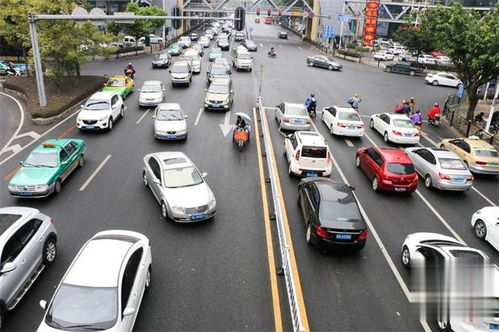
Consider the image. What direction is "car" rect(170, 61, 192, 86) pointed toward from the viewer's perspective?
toward the camera

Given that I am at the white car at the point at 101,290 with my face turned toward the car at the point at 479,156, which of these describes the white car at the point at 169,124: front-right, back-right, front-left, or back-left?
front-left

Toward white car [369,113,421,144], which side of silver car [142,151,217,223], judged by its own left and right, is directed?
left

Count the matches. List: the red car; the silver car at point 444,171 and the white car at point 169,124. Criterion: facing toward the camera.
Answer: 1

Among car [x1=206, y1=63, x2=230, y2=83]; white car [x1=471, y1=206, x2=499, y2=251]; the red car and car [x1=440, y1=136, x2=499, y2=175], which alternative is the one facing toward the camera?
car [x1=206, y1=63, x2=230, y2=83]

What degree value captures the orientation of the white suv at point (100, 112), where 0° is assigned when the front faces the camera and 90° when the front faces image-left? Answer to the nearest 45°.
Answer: approximately 45°

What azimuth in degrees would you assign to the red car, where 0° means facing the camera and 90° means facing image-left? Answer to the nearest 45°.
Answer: approximately 135°

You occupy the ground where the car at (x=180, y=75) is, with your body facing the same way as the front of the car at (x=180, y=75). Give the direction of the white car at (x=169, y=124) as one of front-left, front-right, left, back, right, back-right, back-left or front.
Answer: front

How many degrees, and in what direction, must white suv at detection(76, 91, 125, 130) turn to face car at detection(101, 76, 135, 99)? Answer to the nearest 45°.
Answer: approximately 135° to its right

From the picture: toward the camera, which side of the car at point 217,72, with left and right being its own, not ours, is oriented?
front

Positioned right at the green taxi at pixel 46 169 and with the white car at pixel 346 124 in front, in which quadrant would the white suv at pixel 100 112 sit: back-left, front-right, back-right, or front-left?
front-left

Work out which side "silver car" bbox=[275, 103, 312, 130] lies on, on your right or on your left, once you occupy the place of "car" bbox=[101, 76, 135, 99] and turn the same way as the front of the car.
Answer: on your left

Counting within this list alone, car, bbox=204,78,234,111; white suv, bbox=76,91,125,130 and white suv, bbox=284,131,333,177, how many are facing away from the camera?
1

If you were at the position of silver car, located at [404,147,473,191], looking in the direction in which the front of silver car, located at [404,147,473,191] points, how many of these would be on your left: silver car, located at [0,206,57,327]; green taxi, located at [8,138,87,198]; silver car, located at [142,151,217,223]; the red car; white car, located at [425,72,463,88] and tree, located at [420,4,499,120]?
4

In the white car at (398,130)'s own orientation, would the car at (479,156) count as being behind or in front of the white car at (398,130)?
behind

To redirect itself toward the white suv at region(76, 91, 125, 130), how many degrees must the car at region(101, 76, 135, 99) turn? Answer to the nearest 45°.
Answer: approximately 45° to its left

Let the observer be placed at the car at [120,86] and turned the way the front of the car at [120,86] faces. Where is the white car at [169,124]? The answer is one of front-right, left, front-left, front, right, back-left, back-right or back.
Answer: front-left

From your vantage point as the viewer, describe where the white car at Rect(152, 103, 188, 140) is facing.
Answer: facing the viewer

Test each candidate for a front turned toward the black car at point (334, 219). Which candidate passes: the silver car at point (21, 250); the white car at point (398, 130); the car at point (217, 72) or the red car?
the car

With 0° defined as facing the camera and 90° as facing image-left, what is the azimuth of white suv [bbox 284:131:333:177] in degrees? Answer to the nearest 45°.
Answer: approximately 180°
